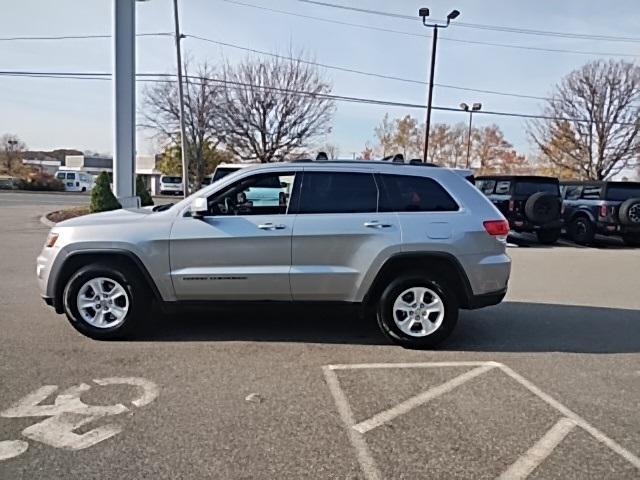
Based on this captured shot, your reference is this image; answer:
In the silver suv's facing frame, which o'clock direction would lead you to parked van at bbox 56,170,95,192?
The parked van is roughly at 2 o'clock from the silver suv.

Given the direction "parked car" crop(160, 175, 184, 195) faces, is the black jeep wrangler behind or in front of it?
in front

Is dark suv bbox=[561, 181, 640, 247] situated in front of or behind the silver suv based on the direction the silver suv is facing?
behind

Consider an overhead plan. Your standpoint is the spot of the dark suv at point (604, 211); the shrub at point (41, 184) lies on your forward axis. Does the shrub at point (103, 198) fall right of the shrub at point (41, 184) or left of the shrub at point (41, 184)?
left

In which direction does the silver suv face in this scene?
to the viewer's left

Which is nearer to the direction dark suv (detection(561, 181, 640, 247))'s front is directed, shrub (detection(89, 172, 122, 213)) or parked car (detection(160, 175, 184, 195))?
the parked car

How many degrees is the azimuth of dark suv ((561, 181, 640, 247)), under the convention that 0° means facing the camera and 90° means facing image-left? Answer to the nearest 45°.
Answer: approximately 135°

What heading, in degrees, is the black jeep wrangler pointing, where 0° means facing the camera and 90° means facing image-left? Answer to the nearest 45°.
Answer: approximately 135°

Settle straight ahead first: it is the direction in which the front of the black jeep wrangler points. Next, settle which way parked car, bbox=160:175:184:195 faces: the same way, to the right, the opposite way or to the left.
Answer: the opposite way

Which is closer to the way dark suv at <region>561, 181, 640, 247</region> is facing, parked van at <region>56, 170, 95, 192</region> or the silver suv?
the parked van

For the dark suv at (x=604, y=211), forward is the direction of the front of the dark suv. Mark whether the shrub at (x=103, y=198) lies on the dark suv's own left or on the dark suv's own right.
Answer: on the dark suv's own left

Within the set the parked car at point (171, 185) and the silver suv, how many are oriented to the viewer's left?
1
